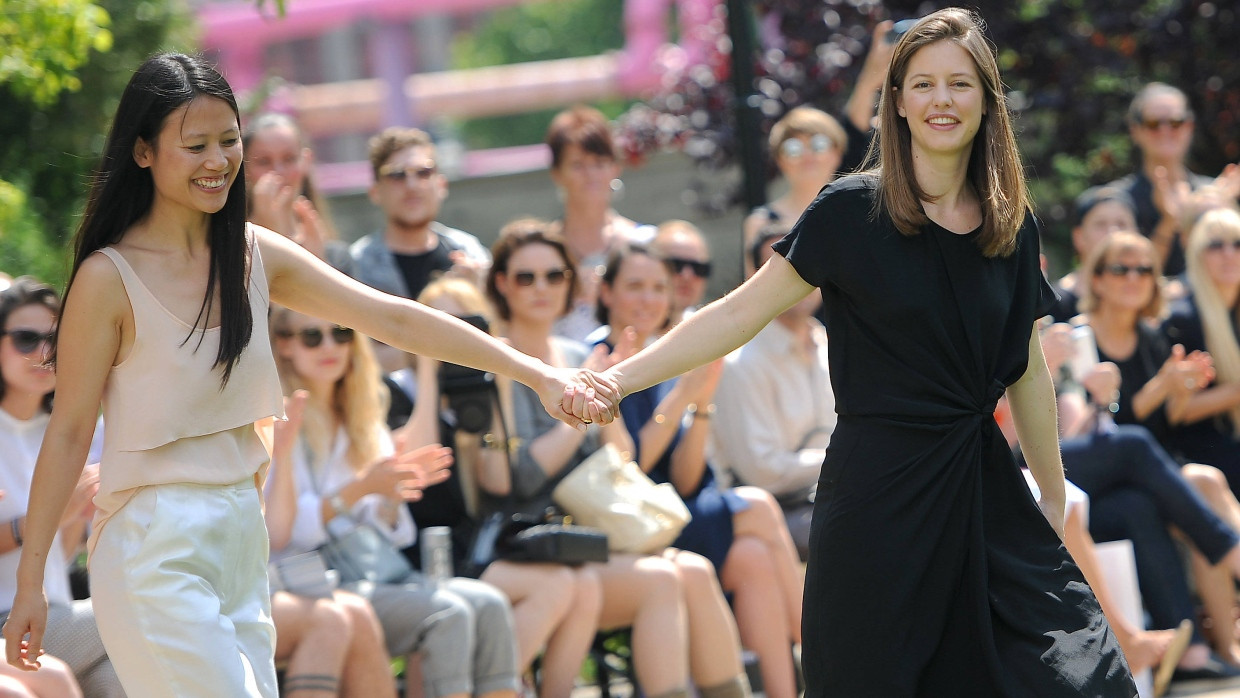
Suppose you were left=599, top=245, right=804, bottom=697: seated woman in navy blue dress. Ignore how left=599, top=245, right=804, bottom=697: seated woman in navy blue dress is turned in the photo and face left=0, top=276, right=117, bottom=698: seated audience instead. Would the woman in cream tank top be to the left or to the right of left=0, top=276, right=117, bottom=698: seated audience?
left

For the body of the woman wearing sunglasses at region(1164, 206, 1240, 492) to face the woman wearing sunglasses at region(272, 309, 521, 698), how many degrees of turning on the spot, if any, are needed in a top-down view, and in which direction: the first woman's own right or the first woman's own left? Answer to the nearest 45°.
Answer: approximately 45° to the first woman's own right

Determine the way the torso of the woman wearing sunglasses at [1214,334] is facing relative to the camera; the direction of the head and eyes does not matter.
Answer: toward the camera

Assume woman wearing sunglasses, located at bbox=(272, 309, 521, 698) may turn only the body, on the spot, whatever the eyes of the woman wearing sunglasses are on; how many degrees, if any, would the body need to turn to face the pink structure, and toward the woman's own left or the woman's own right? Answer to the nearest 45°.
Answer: approximately 135° to the woman's own left

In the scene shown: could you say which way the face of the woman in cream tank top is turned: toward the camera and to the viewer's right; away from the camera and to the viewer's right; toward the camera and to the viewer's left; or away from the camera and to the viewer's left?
toward the camera and to the viewer's right

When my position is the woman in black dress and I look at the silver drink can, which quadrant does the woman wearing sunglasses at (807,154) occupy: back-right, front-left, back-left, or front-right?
front-right

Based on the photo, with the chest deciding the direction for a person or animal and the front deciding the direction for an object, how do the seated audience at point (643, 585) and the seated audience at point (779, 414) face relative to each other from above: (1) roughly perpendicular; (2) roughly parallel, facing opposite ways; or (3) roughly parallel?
roughly parallel

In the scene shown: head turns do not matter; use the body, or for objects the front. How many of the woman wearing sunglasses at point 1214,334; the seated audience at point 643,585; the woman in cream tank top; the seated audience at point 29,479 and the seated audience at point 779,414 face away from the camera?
0

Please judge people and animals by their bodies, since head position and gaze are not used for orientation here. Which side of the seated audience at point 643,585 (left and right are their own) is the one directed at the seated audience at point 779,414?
left

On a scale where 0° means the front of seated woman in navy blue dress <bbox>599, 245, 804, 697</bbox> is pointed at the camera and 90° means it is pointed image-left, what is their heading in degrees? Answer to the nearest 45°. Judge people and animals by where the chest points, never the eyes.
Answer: approximately 315°

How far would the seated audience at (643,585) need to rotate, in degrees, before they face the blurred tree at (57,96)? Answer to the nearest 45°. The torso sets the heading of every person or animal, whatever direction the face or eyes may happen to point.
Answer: approximately 180°

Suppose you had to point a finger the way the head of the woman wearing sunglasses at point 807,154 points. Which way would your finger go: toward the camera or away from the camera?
toward the camera

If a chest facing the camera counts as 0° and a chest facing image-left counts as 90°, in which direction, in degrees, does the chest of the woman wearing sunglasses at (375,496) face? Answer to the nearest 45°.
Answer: approximately 315°

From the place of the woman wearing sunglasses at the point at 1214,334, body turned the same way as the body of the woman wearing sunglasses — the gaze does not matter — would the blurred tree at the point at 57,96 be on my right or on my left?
on my right

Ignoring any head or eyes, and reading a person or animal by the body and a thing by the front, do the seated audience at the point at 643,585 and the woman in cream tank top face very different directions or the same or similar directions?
same or similar directions
